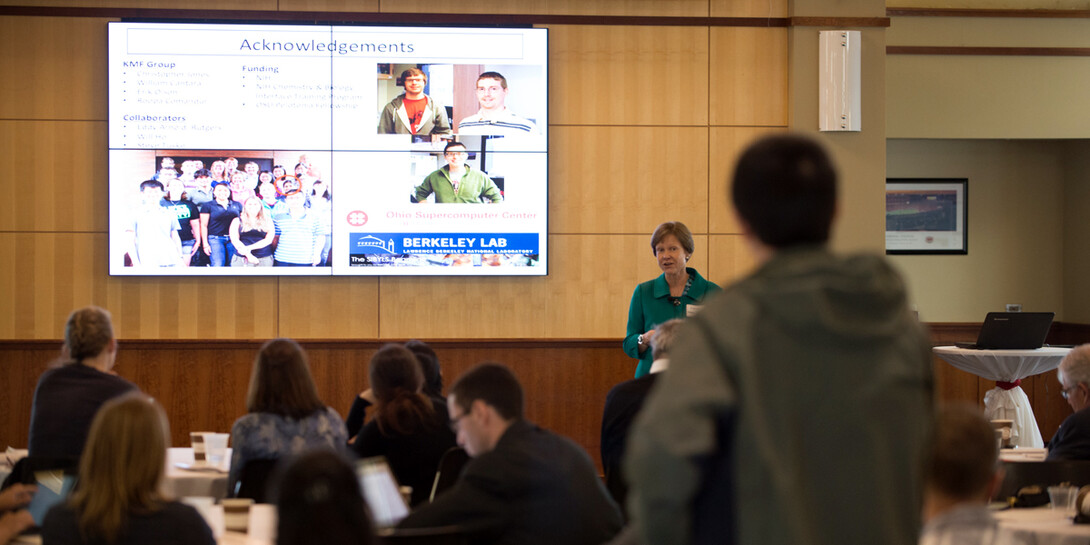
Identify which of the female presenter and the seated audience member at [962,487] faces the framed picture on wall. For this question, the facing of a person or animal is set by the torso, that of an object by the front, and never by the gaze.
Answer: the seated audience member

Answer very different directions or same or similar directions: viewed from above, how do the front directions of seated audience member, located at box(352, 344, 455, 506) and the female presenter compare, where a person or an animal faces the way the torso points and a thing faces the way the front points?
very different directions

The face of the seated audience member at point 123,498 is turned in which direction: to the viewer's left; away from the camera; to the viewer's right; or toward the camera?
away from the camera

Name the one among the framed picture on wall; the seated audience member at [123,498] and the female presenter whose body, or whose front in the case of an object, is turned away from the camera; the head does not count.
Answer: the seated audience member

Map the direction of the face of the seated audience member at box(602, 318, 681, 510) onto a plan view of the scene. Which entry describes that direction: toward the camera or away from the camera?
away from the camera

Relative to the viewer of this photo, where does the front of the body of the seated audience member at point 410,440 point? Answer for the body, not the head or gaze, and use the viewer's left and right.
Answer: facing away from the viewer

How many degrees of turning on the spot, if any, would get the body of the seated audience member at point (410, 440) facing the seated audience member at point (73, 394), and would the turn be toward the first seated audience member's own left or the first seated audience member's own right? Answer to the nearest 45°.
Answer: approximately 90° to the first seated audience member's own left

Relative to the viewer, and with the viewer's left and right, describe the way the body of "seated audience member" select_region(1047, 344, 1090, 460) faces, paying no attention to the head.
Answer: facing away from the viewer and to the left of the viewer

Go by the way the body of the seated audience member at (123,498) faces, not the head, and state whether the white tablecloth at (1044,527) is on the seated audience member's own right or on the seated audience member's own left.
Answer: on the seated audience member's own right

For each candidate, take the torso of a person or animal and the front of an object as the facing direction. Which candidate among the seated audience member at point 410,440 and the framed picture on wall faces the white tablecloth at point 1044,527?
the framed picture on wall

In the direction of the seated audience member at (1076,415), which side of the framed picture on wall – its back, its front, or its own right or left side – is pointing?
front

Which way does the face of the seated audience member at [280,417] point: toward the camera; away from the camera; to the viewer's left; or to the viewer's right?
away from the camera

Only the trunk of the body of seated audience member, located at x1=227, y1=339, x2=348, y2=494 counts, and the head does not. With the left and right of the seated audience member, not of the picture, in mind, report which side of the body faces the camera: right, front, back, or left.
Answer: back

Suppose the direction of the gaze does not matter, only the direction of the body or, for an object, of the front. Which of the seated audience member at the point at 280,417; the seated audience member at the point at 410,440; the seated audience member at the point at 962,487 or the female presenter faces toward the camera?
the female presenter

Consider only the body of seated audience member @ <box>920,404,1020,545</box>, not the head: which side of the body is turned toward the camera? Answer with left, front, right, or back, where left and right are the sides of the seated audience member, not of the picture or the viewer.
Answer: back

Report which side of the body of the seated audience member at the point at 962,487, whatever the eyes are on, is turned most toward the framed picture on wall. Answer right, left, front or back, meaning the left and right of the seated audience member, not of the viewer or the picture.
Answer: front

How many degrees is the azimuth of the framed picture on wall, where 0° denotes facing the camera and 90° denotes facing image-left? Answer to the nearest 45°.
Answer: approximately 0°
